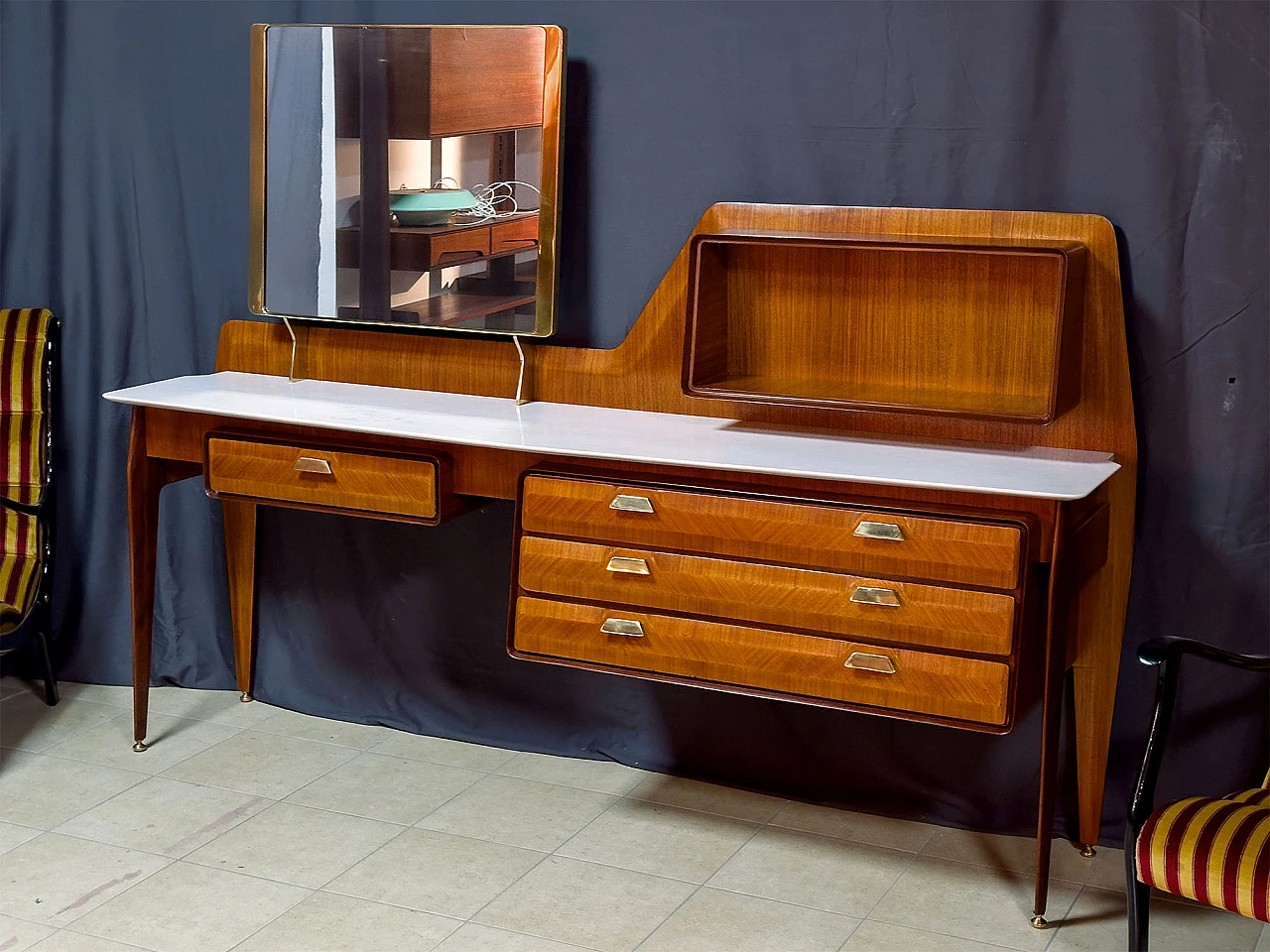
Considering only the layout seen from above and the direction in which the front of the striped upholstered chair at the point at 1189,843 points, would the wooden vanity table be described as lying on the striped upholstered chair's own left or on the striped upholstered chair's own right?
on the striped upholstered chair's own right

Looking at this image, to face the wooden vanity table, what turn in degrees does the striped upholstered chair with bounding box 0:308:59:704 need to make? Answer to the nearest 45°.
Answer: approximately 90° to its left

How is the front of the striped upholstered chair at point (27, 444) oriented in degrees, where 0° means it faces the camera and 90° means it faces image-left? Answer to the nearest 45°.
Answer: approximately 45°

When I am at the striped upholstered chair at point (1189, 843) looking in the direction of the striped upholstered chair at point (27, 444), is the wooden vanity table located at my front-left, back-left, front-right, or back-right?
front-right

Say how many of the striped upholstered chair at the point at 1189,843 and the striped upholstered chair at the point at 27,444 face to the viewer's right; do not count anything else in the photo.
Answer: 0

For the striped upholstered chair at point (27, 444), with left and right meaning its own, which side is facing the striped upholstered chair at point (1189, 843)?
left

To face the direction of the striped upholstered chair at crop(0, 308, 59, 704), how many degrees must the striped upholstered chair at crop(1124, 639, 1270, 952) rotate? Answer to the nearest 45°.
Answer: approximately 45° to its right
